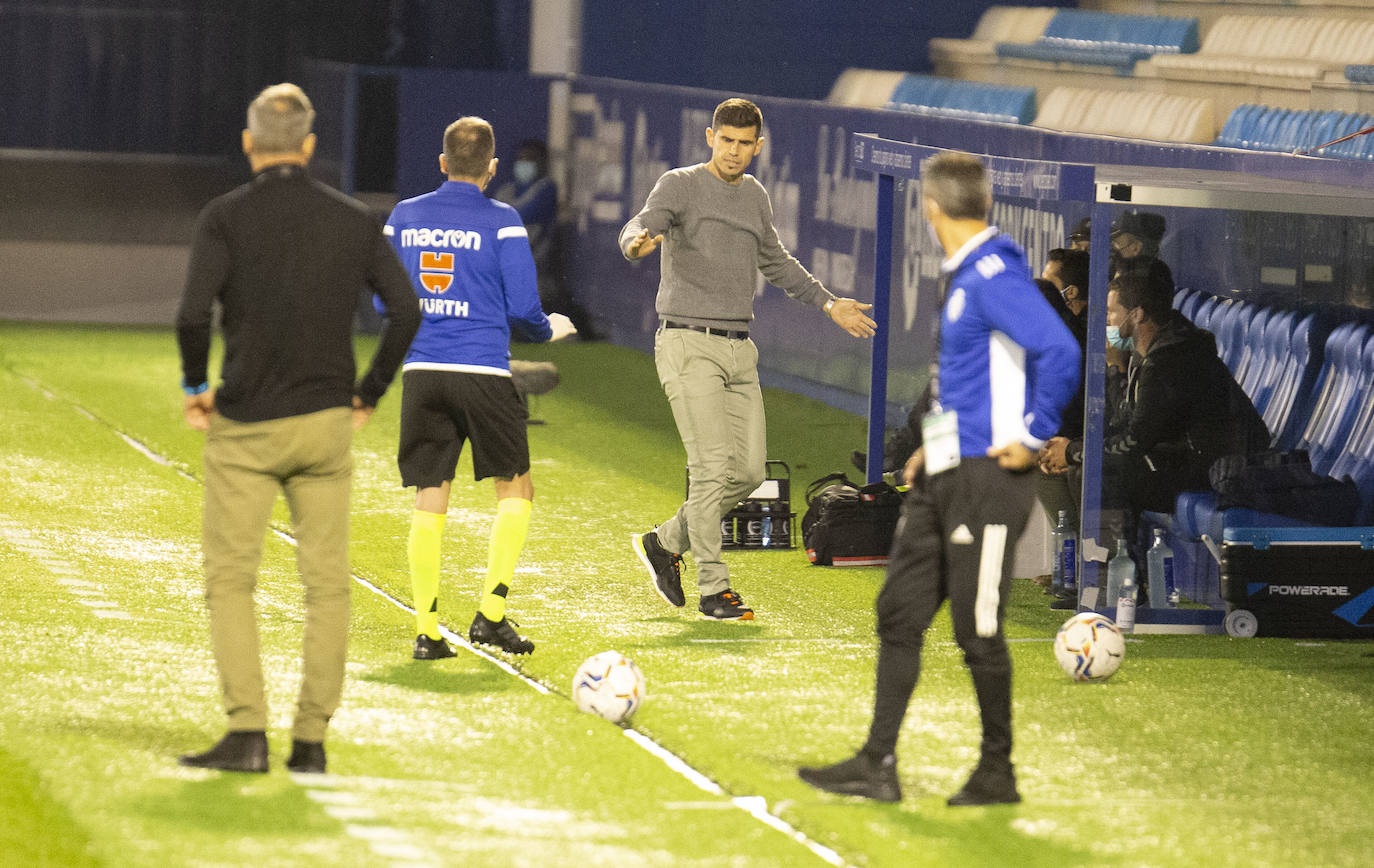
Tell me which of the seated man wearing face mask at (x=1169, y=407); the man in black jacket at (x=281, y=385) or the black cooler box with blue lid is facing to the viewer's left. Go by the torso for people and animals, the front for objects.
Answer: the seated man wearing face mask

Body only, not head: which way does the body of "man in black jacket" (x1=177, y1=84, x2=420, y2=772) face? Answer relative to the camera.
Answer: away from the camera

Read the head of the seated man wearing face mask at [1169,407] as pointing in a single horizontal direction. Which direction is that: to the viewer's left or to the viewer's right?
to the viewer's left

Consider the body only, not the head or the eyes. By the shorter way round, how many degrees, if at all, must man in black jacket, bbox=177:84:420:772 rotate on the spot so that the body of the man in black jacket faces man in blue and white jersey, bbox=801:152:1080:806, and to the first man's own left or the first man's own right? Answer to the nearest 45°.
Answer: approximately 90° to the first man's own right

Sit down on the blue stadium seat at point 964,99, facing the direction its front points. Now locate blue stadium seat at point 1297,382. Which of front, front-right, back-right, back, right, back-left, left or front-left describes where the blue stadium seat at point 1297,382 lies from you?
front-left

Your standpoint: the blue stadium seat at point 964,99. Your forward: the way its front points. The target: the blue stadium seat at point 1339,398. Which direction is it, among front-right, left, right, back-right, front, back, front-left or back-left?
front-left

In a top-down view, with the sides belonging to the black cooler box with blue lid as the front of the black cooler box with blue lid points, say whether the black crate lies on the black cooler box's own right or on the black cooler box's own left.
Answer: on the black cooler box's own right

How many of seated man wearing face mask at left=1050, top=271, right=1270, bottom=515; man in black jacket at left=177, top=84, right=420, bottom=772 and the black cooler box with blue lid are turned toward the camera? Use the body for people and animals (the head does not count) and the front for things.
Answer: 1

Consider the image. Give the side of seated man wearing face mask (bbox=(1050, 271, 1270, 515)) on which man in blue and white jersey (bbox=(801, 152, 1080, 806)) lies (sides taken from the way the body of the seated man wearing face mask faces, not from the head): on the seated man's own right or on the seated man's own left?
on the seated man's own left

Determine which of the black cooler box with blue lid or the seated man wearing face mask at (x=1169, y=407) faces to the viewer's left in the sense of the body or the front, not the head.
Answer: the seated man wearing face mask

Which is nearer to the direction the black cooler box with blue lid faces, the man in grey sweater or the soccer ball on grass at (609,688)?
the soccer ball on grass

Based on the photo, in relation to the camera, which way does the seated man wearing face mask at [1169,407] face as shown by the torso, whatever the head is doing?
to the viewer's left

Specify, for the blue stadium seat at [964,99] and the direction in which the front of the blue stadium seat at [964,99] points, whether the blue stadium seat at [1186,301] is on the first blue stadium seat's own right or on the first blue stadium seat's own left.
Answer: on the first blue stadium seat's own left

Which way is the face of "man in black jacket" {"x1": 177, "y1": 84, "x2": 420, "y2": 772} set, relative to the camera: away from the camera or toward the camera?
away from the camera
